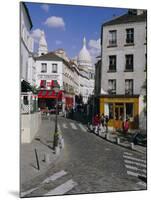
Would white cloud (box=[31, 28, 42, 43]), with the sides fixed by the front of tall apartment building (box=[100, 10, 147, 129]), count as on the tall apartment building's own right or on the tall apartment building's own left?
on the tall apartment building's own right

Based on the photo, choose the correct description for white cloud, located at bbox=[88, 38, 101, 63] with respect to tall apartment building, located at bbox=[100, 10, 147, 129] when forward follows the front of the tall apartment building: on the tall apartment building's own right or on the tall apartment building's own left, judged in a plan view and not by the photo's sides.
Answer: on the tall apartment building's own right

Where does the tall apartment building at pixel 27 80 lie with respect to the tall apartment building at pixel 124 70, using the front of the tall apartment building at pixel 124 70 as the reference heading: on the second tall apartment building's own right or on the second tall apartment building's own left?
on the second tall apartment building's own right

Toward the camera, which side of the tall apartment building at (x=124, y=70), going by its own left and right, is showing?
front
